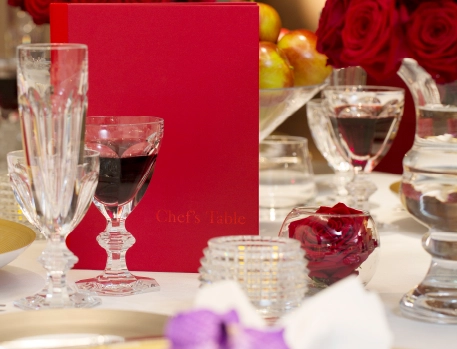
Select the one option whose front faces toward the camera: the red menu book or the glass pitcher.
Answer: the red menu book

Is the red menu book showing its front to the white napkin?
yes

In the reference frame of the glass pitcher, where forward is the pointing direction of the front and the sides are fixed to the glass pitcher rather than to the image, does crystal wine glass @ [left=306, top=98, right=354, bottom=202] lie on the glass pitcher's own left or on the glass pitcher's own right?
on the glass pitcher's own right

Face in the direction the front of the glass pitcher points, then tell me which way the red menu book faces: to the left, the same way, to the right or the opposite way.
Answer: to the left

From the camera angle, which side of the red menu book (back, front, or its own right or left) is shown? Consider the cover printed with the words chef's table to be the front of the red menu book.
front

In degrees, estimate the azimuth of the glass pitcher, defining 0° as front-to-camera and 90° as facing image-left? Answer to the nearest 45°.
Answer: approximately 90°

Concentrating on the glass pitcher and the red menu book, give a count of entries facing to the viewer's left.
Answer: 1

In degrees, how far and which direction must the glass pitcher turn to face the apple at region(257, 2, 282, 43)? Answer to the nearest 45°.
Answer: approximately 45° to its right
